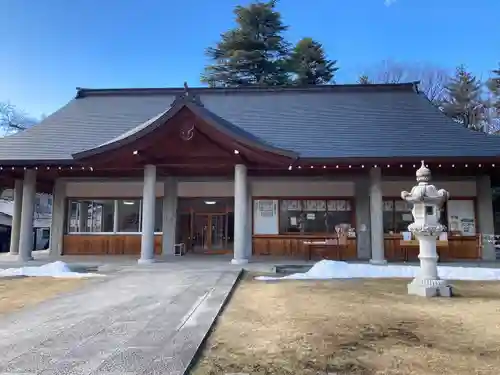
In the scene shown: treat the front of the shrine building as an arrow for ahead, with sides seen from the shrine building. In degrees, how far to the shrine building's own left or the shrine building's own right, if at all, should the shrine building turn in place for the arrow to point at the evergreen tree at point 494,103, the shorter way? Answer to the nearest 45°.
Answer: approximately 135° to the shrine building's own left

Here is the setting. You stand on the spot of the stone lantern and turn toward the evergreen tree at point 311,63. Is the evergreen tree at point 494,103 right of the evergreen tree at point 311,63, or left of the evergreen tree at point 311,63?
right

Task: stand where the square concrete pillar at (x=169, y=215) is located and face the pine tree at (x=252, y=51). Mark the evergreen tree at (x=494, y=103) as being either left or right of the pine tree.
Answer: right

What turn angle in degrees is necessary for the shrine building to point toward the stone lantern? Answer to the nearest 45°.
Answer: approximately 45° to its left

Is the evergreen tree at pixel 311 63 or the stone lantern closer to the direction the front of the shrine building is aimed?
the stone lantern

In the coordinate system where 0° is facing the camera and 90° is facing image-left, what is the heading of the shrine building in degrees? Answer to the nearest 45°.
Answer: approximately 0°

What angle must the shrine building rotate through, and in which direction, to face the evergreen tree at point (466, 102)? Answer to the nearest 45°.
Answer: approximately 135° to its left

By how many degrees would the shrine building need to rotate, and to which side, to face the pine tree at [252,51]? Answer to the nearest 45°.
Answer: approximately 180°

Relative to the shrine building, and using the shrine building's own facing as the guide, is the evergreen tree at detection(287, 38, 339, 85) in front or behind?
behind
